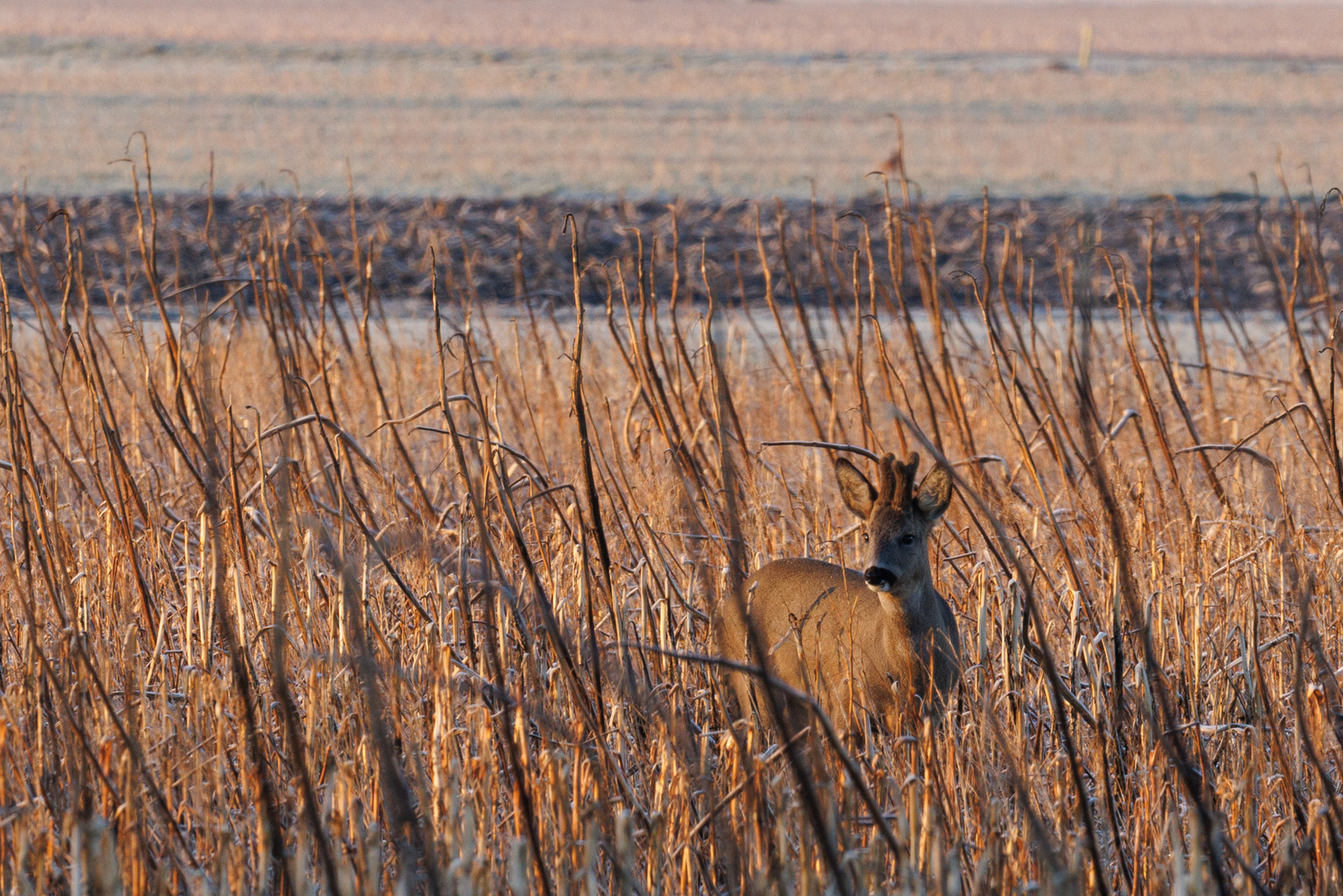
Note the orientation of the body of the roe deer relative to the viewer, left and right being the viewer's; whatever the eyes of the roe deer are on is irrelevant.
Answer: facing the viewer and to the right of the viewer
